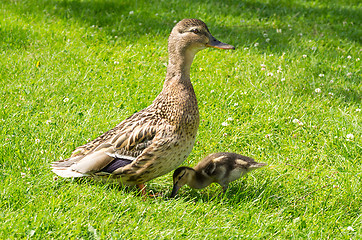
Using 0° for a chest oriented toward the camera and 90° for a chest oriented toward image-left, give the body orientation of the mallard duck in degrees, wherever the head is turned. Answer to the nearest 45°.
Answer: approximately 270°

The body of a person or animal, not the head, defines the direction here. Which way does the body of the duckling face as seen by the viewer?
to the viewer's left

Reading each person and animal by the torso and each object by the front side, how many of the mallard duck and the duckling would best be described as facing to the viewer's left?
1

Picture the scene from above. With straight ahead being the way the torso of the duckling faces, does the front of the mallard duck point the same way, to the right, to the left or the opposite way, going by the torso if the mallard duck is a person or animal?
the opposite way
